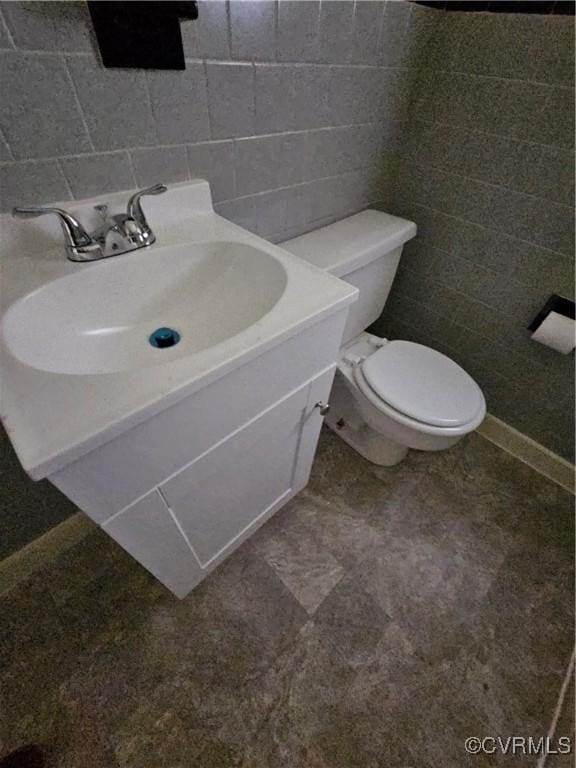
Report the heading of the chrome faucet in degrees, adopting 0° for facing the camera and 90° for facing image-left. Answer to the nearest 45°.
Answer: approximately 315°

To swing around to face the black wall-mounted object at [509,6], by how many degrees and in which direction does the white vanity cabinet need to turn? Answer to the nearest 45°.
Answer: approximately 90° to its left

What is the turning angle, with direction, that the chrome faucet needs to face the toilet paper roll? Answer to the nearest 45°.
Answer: approximately 45° to its left

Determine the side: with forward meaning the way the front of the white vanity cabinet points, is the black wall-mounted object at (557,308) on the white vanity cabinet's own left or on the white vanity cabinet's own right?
on the white vanity cabinet's own left

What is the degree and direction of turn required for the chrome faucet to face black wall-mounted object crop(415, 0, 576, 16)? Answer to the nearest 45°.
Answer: approximately 45° to its left
